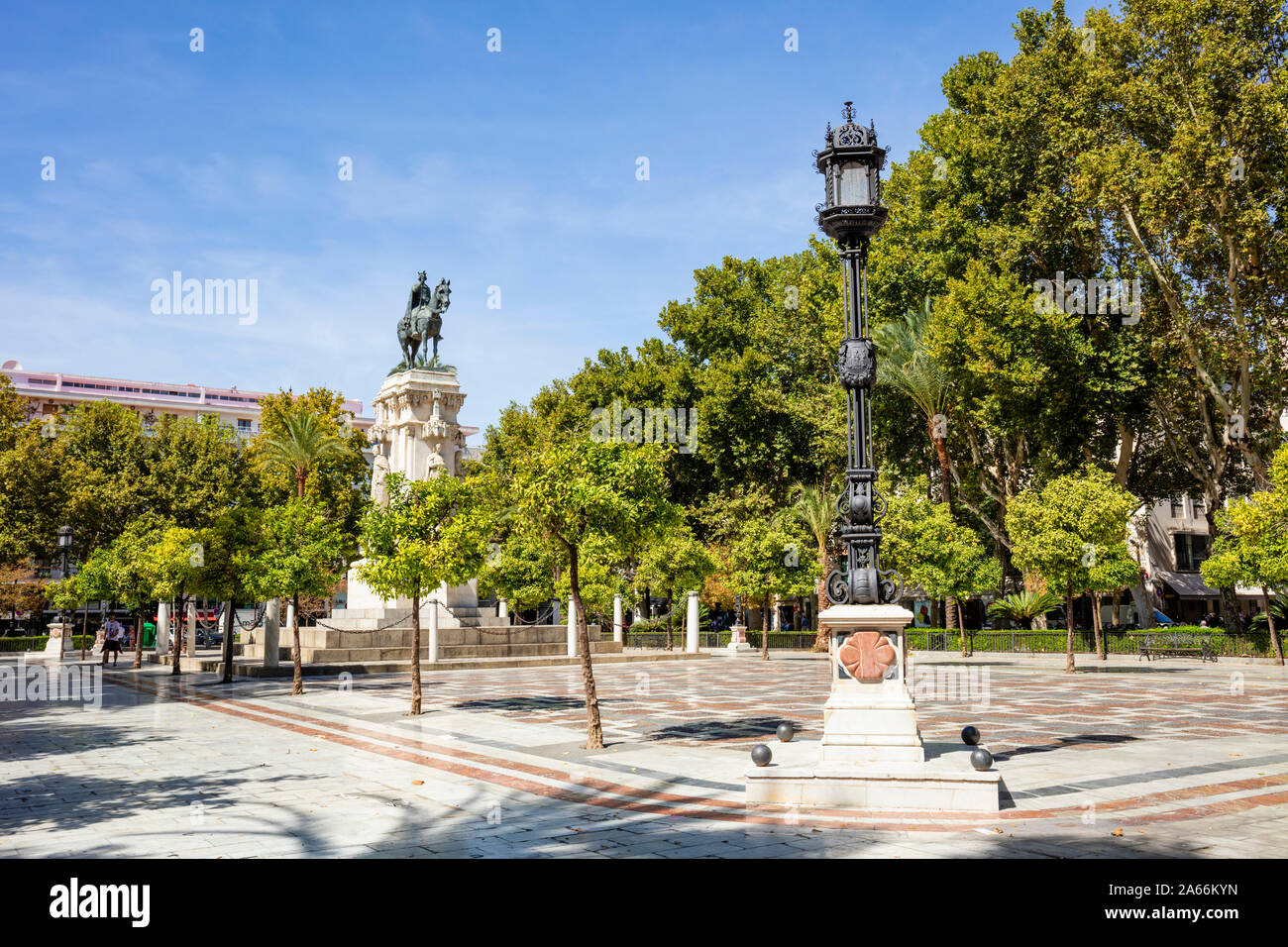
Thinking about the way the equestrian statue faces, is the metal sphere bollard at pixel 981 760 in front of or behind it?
in front

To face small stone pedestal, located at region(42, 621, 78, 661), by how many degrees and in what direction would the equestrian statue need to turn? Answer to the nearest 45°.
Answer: approximately 135° to its right

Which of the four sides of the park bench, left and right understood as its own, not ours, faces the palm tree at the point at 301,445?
right

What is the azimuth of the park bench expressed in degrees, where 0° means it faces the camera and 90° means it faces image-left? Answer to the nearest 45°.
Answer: approximately 0°

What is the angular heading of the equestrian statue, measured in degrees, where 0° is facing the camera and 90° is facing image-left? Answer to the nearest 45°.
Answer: approximately 315°

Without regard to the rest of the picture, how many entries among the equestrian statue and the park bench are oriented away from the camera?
0

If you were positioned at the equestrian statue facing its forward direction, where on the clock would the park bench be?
The park bench is roughly at 11 o'clock from the equestrian statue.

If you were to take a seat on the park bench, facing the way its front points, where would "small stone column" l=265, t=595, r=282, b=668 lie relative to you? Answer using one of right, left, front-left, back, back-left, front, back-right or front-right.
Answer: front-right

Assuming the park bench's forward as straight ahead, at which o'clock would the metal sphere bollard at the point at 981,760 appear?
The metal sphere bollard is roughly at 12 o'clock from the park bench.

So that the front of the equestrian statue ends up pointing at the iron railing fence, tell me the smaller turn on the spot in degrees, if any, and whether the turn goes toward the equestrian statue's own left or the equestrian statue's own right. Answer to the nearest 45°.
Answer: approximately 45° to the equestrian statue's own left
